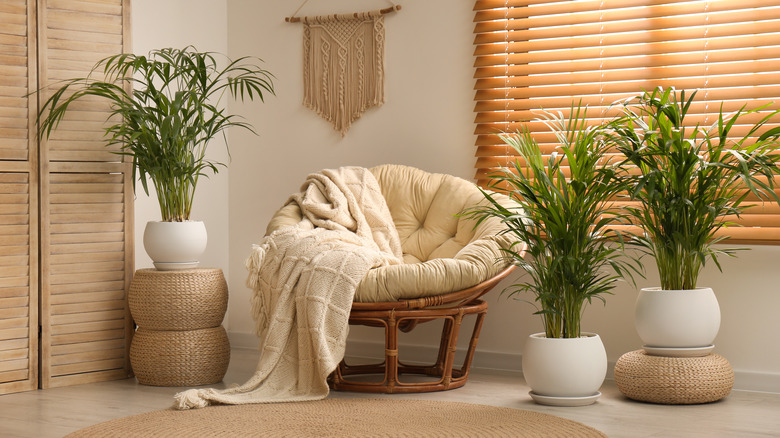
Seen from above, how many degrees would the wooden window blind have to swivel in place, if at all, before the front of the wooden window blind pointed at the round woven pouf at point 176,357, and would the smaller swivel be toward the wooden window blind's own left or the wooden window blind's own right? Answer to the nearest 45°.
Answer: approximately 90° to the wooden window blind's own right

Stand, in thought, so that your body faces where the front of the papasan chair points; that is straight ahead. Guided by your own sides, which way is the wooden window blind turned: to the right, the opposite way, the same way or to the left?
the same way

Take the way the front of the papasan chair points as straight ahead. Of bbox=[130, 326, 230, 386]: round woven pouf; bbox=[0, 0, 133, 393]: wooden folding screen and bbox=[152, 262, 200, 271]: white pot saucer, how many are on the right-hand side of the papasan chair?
3

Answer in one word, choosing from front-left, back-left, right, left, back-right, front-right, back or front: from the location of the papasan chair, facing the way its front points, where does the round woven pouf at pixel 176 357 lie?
right

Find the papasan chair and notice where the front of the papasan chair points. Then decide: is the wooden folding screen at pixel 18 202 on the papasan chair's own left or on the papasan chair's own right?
on the papasan chair's own right

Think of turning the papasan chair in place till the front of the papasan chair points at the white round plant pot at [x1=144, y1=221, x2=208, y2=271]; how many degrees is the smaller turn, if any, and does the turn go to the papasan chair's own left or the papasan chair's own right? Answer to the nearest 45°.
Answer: approximately 90° to the papasan chair's own right

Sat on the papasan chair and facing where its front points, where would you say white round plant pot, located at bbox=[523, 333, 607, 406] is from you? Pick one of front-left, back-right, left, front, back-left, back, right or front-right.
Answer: front-left

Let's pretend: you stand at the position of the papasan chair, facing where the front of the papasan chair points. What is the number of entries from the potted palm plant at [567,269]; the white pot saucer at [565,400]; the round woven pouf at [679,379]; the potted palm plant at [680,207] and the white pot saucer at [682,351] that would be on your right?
0

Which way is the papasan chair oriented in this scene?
toward the camera

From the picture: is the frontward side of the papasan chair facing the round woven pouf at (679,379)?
no

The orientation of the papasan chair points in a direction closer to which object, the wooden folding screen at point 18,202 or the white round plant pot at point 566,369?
the white round plant pot

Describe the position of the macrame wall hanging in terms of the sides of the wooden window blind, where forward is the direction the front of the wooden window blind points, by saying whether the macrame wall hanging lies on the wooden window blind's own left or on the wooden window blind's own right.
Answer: on the wooden window blind's own right

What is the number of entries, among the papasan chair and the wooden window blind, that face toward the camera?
2

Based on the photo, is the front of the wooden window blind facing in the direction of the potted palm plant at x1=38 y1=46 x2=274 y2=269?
no

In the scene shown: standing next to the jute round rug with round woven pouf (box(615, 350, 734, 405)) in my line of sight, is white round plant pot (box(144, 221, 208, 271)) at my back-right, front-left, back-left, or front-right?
back-left
